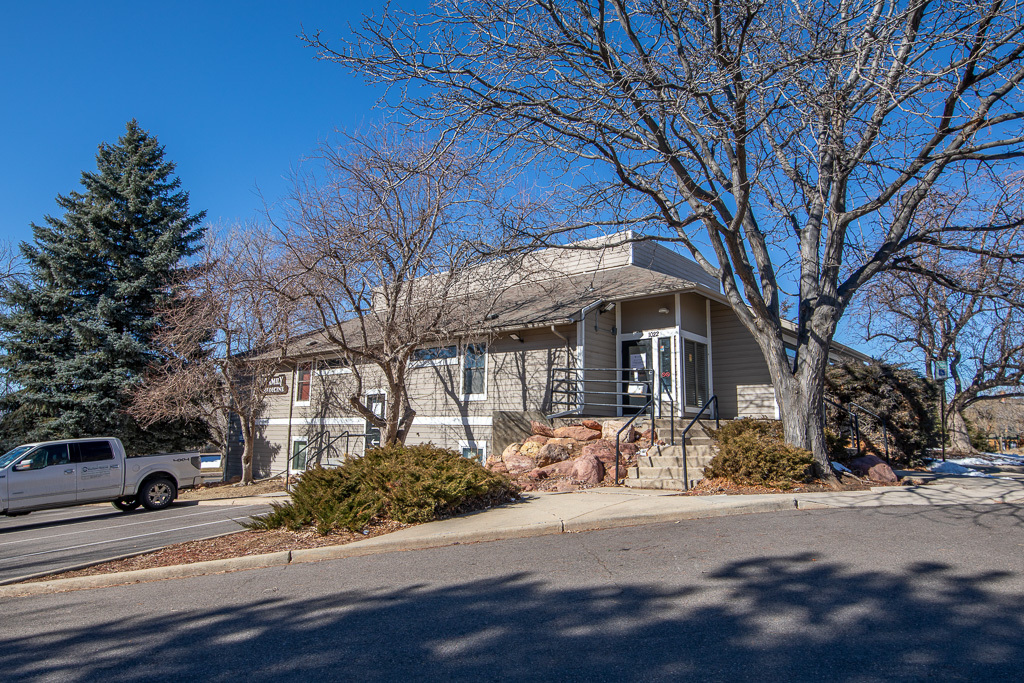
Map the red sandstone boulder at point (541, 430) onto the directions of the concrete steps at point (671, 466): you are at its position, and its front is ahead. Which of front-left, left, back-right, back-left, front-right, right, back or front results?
back-right

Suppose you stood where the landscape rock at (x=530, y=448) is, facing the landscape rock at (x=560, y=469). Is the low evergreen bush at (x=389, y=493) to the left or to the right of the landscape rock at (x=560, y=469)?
right

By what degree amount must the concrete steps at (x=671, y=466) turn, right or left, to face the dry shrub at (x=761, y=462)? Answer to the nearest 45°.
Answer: approximately 45° to its left

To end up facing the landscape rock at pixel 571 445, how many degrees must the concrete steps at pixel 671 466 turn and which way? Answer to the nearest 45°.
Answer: approximately 135° to its right

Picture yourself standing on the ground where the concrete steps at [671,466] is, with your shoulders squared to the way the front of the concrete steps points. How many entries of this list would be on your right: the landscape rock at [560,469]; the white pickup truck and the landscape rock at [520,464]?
3

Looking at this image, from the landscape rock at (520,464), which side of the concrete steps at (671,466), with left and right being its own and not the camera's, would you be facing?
right

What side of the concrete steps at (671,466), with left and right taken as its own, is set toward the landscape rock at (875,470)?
left

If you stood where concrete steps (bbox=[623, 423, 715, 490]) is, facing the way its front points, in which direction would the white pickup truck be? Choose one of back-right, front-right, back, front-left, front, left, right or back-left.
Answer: right

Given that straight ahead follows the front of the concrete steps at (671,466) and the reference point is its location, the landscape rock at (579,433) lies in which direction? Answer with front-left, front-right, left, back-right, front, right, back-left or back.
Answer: back-right

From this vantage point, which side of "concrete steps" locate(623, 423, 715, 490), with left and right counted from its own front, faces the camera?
front

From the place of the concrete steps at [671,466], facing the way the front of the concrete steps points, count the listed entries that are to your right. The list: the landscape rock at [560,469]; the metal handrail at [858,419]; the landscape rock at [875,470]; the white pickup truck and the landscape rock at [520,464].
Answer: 3

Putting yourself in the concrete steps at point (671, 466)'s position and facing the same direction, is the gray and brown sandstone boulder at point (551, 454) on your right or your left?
on your right
